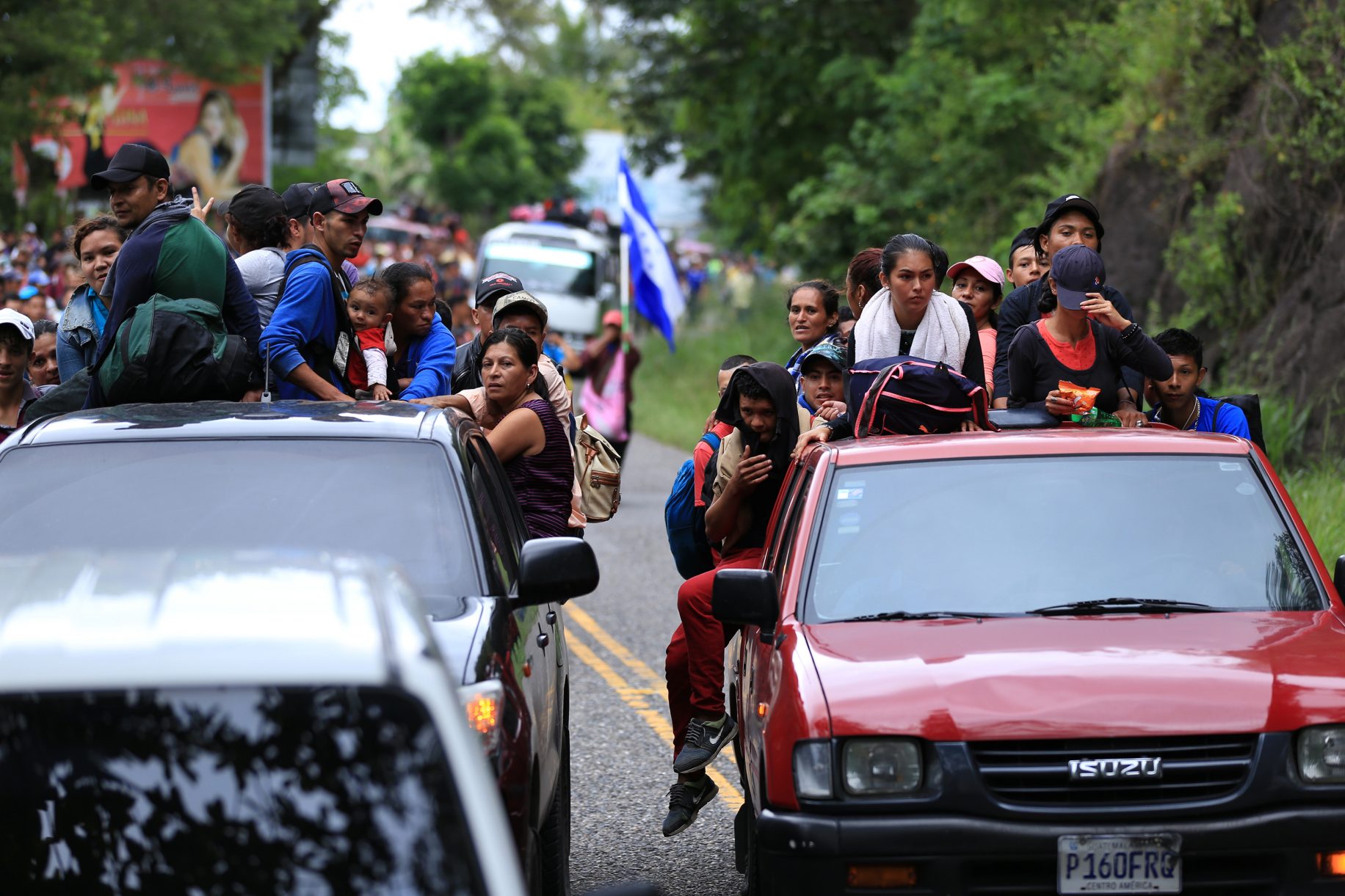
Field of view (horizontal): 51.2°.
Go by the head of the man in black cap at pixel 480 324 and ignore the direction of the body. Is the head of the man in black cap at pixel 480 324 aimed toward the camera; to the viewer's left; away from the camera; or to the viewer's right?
toward the camera

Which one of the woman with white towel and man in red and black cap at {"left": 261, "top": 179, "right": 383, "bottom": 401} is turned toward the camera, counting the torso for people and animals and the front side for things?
the woman with white towel

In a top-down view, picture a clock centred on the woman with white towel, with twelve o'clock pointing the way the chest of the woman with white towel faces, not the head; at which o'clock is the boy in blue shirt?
The boy in blue shirt is roughly at 8 o'clock from the woman with white towel.

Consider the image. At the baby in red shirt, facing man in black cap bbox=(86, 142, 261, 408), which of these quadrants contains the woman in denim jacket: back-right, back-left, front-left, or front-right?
front-right

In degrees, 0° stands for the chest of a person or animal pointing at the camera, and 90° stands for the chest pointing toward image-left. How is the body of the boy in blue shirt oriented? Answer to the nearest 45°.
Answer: approximately 45°

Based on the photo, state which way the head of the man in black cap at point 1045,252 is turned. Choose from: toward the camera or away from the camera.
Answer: toward the camera

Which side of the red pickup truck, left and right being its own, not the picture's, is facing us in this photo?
front

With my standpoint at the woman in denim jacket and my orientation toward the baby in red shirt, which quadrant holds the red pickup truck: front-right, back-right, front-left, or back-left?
front-right

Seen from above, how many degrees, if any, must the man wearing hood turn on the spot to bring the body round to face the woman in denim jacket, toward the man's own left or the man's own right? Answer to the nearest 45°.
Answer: approximately 45° to the man's own right

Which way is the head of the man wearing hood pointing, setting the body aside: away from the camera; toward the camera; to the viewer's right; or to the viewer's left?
toward the camera

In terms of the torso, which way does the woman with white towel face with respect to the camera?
toward the camera

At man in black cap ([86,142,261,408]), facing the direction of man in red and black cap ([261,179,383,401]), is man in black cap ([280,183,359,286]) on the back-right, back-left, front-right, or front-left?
front-left

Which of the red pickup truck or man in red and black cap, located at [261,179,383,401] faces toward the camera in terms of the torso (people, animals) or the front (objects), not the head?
the red pickup truck
